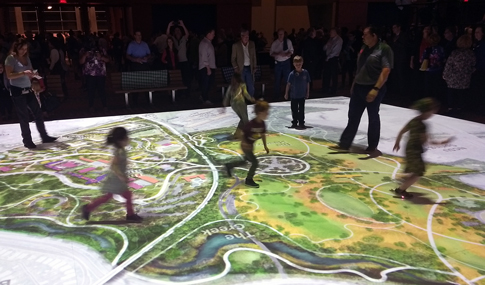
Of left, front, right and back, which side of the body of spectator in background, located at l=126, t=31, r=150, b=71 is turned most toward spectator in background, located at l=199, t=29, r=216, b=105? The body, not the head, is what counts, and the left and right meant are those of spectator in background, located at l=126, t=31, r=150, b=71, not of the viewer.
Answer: left

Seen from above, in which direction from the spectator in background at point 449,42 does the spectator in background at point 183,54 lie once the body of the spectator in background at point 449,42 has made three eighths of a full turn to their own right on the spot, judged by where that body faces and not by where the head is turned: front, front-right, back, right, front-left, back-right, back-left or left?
left

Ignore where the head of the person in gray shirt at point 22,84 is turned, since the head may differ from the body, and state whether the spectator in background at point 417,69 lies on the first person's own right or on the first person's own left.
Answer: on the first person's own left

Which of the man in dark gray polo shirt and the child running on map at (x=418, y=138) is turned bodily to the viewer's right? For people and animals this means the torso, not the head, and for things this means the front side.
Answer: the child running on map

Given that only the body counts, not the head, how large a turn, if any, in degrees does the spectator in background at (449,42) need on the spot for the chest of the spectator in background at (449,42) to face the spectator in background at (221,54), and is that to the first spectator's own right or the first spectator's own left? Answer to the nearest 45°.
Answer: approximately 45° to the first spectator's own right

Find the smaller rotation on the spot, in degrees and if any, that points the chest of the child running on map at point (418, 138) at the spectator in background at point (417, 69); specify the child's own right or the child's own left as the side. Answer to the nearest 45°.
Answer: approximately 90° to the child's own left

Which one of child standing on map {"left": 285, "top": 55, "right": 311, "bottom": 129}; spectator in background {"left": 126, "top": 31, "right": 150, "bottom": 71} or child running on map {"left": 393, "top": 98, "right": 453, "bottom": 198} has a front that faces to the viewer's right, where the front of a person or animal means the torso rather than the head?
child running on map {"left": 393, "top": 98, "right": 453, "bottom": 198}

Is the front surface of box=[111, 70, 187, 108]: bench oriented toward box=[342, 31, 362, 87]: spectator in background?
no

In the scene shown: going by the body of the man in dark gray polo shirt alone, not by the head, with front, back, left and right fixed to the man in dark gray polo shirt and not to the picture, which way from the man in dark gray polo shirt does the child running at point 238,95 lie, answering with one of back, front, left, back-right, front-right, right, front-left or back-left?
front-right

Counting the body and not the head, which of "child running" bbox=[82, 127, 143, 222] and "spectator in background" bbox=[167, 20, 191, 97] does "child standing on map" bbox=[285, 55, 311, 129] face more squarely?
the child running

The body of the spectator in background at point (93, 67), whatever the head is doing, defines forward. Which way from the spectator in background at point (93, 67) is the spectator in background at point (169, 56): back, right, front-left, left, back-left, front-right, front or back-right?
back-left

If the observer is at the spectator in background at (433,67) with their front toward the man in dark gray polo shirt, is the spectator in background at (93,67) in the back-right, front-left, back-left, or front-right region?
front-right

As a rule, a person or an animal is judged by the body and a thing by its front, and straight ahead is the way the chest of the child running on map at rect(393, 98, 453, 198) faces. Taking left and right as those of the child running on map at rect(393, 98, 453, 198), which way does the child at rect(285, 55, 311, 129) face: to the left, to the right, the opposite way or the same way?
to the right

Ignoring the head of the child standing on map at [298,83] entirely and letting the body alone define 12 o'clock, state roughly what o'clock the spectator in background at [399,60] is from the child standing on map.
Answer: The spectator in background is roughly at 7 o'clock from the child standing on map.

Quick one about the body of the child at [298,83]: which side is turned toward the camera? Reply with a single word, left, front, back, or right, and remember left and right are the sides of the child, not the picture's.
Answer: front

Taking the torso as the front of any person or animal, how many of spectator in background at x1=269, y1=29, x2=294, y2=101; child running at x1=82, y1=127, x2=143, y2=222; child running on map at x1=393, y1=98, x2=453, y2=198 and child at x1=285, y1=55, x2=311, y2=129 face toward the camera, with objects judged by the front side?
2

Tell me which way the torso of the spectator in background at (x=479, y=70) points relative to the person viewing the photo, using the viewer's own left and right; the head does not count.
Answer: facing the viewer and to the left of the viewer

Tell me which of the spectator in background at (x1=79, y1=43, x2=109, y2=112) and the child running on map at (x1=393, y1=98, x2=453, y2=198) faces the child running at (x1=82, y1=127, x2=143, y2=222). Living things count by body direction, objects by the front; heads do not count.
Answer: the spectator in background

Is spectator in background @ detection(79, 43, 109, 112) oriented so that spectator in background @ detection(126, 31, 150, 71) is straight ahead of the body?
no

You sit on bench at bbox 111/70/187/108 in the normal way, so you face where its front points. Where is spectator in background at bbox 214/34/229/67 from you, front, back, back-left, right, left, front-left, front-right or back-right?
left
